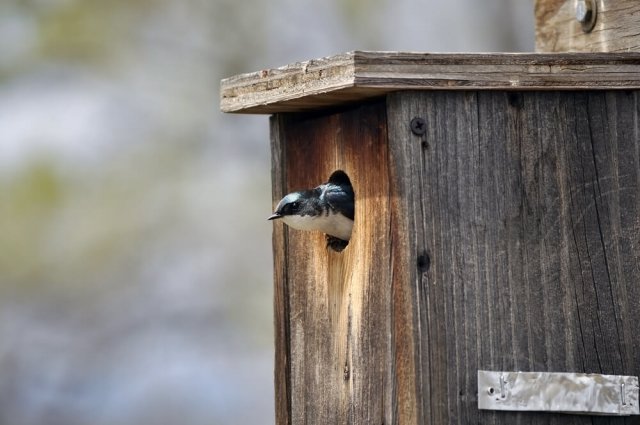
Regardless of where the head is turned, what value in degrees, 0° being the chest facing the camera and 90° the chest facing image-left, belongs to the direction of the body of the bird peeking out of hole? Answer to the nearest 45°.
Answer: approximately 90°
